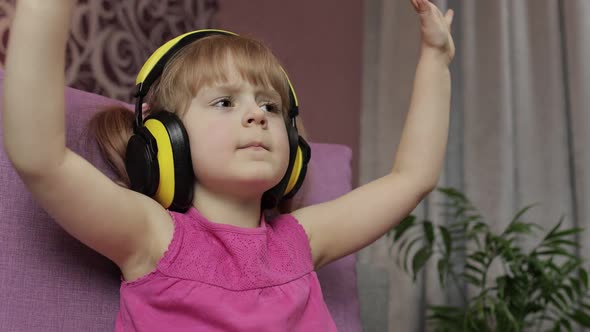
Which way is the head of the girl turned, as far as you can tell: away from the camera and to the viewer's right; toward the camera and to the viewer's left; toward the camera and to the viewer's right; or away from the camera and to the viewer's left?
toward the camera and to the viewer's right

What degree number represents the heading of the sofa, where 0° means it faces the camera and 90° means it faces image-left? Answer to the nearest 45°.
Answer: approximately 315°

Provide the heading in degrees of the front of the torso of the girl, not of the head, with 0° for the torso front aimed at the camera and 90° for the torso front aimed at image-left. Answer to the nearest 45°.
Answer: approximately 315°
